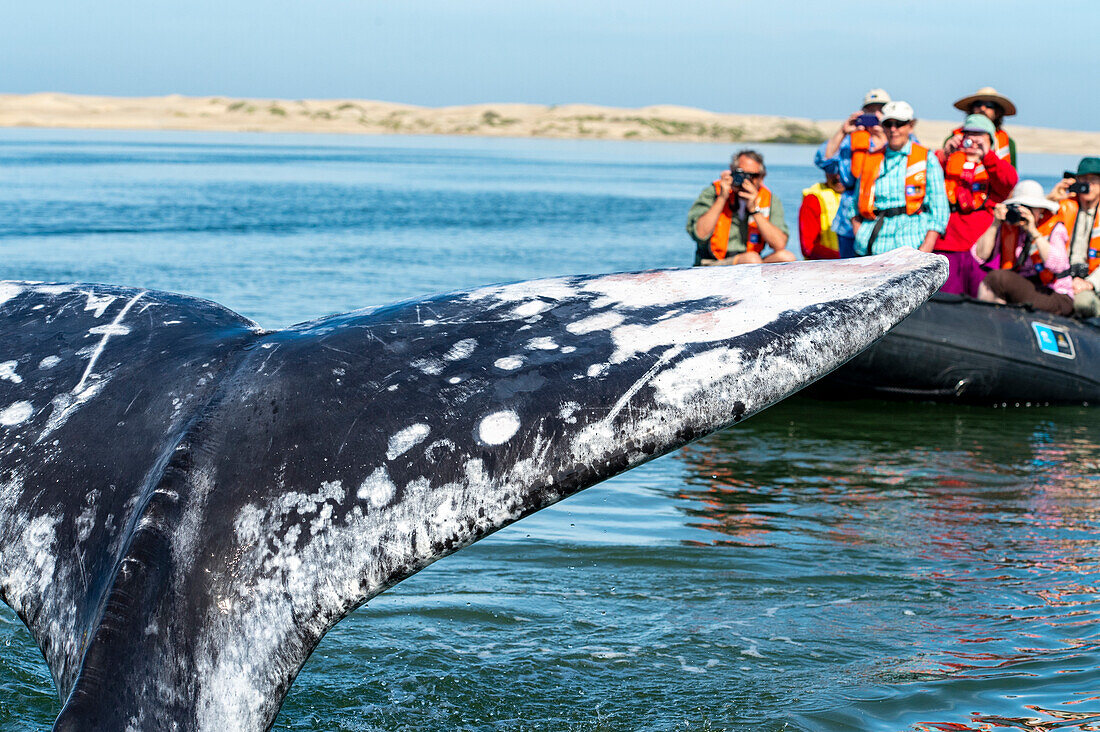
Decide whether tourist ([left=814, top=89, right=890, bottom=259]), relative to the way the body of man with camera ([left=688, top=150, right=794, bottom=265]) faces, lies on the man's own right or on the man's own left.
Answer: on the man's own left

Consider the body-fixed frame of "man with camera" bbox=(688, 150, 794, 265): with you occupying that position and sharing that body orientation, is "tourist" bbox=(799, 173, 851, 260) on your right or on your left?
on your left

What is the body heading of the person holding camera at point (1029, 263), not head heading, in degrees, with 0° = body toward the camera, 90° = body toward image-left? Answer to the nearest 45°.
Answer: approximately 45°

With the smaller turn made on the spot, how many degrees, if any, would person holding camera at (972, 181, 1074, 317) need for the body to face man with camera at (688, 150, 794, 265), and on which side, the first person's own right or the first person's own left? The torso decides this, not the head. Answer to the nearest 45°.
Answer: approximately 45° to the first person's own right

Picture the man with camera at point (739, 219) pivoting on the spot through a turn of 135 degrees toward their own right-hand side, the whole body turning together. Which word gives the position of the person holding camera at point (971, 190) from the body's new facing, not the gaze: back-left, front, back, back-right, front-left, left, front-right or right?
back-right

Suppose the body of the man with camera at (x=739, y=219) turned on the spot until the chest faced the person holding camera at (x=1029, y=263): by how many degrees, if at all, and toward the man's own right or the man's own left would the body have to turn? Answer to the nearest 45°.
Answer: approximately 90° to the man's own left

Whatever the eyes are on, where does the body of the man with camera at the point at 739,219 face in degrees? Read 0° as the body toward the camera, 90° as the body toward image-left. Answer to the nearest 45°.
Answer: approximately 0°

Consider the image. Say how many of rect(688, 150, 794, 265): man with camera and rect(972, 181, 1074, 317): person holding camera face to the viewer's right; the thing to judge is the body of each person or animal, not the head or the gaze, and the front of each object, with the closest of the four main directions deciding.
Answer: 0
